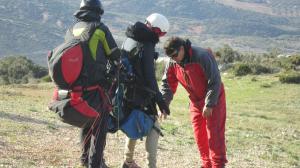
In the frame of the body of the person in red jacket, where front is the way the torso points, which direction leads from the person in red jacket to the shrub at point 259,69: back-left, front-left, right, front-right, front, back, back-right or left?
back-right

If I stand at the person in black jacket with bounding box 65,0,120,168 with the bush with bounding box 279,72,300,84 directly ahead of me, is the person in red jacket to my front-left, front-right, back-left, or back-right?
front-right

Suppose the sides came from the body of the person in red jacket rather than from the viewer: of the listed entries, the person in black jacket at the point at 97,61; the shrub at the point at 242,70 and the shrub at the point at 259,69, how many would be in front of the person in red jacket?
1

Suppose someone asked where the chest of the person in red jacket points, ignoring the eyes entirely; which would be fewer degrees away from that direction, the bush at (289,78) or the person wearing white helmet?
the person wearing white helmet

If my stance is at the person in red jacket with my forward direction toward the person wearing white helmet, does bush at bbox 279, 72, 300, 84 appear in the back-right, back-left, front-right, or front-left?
back-right

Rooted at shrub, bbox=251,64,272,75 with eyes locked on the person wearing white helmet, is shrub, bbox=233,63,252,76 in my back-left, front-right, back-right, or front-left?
front-right

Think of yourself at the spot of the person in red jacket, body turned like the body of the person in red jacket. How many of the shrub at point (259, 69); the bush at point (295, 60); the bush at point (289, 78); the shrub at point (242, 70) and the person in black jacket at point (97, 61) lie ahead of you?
1

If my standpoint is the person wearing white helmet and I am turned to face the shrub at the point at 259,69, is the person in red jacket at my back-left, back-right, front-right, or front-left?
front-right

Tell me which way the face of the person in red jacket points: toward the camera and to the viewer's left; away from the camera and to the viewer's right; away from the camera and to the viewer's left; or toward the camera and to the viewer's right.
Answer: toward the camera and to the viewer's left

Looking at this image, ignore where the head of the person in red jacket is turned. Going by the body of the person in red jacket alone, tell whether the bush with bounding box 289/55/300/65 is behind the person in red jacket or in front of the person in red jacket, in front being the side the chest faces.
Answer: behind

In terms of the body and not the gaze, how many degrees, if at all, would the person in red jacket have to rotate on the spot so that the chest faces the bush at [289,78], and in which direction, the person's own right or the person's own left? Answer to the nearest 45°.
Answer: approximately 135° to the person's own right

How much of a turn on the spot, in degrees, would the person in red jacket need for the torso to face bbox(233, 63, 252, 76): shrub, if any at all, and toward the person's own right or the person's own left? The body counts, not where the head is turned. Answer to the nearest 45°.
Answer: approximately 135° to the person's own right

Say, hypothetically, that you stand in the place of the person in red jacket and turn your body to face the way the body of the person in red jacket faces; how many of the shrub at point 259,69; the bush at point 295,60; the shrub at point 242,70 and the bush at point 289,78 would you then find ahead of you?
0

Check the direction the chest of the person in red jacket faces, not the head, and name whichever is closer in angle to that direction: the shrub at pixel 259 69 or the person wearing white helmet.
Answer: the person wearing white helmet
